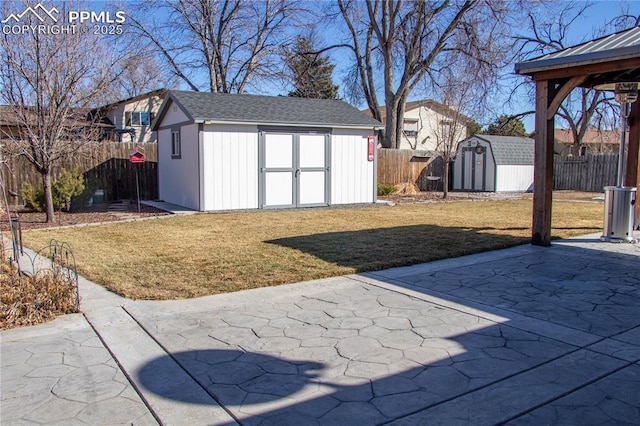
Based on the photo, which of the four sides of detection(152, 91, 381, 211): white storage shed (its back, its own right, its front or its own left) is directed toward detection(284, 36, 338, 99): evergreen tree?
back

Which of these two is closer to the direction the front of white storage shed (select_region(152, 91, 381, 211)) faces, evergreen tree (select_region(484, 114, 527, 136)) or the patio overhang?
the patio overhang

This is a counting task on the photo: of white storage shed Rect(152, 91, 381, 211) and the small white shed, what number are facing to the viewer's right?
0

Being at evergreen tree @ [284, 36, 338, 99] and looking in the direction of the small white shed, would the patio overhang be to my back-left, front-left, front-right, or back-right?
front-right

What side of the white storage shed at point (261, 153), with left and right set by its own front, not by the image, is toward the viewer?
front

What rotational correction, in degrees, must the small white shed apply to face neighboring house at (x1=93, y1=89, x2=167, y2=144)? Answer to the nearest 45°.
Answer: approximately 45° to its right

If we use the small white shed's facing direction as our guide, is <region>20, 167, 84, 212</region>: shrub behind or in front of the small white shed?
in front

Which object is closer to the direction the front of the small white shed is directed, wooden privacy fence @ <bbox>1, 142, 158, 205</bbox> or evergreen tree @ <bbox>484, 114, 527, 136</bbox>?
the wooden privacy fence

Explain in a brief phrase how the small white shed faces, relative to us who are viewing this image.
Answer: facing the viewer and to the left of the viewer
